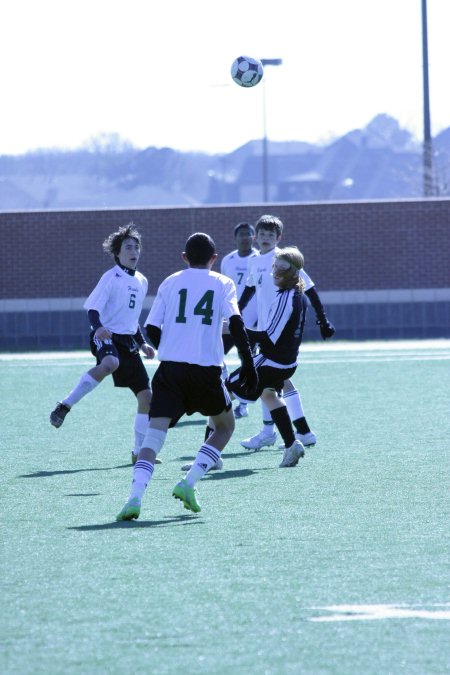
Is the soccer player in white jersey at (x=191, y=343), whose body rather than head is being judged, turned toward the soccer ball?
yes

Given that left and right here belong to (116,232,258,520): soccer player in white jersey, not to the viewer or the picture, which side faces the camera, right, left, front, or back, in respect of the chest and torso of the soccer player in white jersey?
back

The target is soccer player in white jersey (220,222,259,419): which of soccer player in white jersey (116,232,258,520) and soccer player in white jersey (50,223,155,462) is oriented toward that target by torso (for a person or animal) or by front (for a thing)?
soccer player in white jersey (116,232,258,520)

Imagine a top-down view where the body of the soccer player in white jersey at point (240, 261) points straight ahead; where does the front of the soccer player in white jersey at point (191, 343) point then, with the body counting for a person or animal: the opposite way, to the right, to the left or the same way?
the opposite way

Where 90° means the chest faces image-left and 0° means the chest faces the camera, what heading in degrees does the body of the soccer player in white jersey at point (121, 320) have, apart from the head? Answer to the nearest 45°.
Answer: approximately 315°

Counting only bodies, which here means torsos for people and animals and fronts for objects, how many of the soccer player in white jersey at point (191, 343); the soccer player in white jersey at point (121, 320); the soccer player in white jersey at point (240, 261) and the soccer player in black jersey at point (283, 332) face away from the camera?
1

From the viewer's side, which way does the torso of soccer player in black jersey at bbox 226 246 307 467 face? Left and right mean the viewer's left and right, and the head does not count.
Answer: facing to the left of the viewer

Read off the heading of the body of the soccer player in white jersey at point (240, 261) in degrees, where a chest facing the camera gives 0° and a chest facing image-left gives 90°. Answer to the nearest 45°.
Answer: approximately 0°

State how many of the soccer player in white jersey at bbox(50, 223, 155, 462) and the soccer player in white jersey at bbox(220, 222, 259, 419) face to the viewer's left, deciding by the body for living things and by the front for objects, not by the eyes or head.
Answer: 0

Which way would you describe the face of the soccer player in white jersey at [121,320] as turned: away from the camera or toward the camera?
toward the camera

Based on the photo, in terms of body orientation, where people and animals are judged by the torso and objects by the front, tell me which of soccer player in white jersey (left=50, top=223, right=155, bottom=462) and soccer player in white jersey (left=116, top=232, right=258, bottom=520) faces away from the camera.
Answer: soccer player in white jersey (left=116, top=232, right=258, bottom=520)

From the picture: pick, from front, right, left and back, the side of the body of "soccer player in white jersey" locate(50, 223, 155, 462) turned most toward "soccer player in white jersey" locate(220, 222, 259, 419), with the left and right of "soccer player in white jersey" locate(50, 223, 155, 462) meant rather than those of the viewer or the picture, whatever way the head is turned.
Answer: left

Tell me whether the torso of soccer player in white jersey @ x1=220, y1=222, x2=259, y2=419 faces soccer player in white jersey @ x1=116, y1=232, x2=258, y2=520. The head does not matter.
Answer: yes

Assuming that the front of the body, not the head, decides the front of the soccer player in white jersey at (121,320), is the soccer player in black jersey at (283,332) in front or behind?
in front
